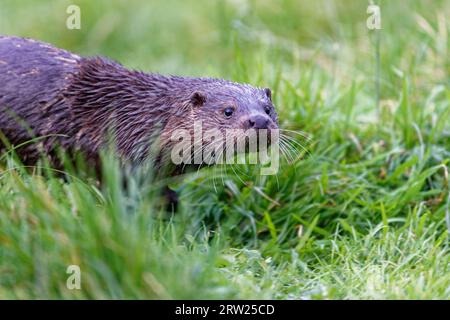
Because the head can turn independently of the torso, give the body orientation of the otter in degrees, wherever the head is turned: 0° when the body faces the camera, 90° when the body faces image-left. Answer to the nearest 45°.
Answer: approximately 270°
